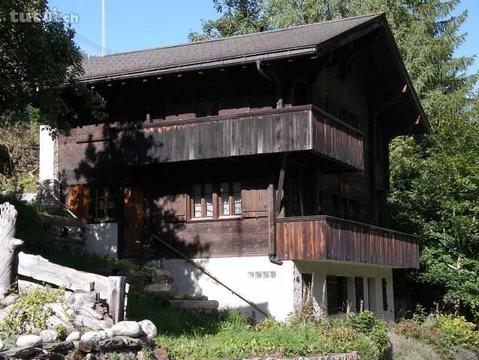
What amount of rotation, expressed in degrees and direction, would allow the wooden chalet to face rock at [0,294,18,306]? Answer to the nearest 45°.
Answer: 0° — it already faces it

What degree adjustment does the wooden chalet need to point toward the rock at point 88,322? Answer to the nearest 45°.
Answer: approximately 45° to its right

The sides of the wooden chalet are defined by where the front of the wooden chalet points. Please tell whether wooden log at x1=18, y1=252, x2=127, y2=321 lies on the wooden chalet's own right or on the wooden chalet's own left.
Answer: on the wooden chalet's own right

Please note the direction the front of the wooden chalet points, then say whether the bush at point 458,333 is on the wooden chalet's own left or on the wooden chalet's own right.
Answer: on the wooden chalet's own left

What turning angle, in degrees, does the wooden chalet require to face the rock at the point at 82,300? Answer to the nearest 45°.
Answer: approximately 45° to its right

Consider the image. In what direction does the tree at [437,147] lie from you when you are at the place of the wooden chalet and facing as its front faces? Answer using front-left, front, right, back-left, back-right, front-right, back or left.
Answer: left

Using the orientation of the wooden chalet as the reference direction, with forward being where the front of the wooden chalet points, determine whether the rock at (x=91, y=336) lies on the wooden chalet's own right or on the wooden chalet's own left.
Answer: on the wooden chalet's own right

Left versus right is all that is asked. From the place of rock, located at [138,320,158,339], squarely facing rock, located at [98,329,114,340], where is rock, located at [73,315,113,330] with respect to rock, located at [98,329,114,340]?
right

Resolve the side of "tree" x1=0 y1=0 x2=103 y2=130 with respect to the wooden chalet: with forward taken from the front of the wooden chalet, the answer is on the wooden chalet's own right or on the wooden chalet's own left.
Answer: on the wooden chalet's own right

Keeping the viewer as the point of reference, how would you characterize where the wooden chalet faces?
facing the viewer and to the right of the viewer
